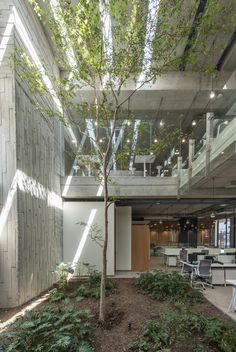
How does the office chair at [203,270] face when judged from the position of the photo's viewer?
facing away from the viewer and to the left of the viewer

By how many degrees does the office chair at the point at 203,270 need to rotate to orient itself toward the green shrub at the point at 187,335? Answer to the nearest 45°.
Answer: approximately 135° to its left
